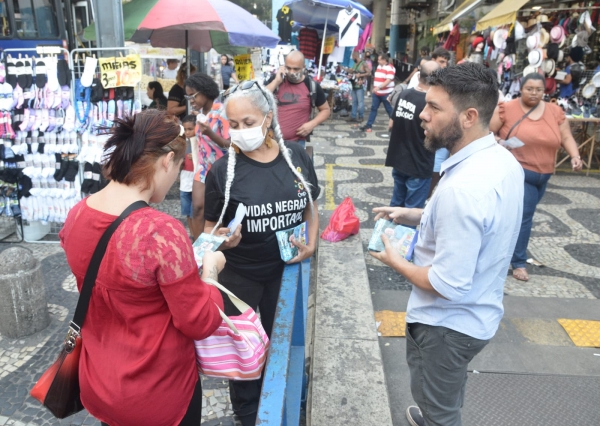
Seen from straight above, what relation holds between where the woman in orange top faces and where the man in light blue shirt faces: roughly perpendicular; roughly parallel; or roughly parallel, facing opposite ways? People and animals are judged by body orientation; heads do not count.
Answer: roughly perpendicular

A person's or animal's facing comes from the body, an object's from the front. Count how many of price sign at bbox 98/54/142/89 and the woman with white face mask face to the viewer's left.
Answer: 0

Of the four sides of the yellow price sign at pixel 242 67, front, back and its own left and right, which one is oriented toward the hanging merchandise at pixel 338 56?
left

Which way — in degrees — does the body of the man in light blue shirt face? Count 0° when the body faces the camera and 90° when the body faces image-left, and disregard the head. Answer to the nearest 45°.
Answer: approximately 90°

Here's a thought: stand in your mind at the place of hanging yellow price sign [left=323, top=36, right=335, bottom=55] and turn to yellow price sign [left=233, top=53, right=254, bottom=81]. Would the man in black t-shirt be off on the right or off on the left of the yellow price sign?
left

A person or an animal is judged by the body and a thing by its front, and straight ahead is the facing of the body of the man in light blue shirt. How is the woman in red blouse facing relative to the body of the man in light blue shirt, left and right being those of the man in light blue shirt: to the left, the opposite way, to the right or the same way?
to the right

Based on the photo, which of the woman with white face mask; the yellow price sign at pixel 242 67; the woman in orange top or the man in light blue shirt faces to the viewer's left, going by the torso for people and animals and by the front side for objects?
the man in light blue shirt

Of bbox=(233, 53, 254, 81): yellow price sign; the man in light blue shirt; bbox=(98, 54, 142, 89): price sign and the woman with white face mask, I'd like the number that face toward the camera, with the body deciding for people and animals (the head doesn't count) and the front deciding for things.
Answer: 3

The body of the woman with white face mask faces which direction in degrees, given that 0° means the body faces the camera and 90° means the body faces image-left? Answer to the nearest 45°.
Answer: approximately 0°
